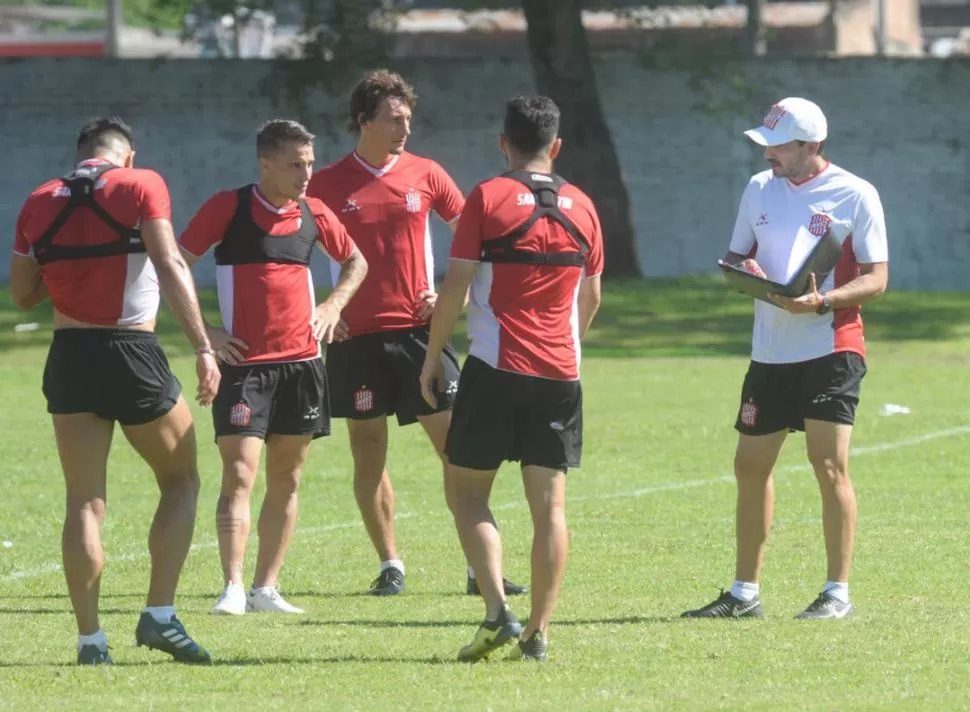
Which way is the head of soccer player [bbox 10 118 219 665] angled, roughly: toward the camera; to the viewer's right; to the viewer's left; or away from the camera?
away from the camera

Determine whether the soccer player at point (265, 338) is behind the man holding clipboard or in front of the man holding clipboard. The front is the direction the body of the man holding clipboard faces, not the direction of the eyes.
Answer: in front

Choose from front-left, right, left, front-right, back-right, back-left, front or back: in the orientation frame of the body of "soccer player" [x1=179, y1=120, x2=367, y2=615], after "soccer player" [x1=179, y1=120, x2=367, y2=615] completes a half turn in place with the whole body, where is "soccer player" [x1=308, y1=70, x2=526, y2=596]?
right

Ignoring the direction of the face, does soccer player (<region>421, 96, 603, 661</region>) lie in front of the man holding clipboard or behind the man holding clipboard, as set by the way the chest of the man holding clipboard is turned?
in front

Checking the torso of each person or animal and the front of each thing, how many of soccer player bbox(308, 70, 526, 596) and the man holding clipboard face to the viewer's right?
0

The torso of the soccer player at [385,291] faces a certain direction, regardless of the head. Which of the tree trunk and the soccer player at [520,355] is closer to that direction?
the soccer player

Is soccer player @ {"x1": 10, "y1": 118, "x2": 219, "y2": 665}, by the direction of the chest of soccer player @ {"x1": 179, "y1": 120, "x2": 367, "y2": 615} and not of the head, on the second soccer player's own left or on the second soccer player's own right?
on the second soccer player's own right

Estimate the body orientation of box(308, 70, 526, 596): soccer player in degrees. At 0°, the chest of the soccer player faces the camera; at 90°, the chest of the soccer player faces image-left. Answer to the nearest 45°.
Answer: approximately 0°

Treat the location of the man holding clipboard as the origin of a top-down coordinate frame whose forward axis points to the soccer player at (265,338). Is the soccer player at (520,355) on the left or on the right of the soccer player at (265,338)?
left

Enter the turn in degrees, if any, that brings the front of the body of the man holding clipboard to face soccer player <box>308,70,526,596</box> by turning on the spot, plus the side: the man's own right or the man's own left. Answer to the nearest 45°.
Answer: approximately 45° to the man's own right

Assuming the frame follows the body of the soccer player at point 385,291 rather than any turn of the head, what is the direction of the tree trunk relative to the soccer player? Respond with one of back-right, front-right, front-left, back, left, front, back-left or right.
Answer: back

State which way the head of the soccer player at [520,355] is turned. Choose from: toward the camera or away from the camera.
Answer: away from the camera

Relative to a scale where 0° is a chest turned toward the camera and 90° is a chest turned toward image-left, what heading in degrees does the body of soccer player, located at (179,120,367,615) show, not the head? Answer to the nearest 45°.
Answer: approximately 315°
